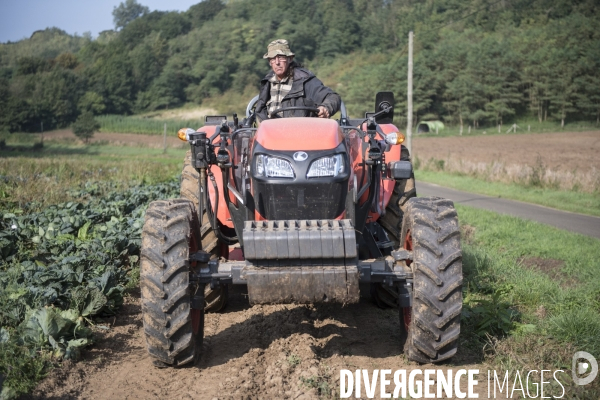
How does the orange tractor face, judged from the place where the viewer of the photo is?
facing the viewer
